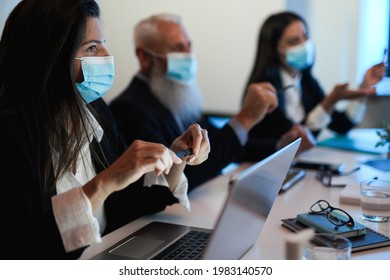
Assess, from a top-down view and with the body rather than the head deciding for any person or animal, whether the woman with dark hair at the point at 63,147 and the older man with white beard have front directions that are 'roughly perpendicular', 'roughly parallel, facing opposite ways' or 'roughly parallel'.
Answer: roughly parallel

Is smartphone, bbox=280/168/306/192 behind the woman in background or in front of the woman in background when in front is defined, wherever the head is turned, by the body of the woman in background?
in front

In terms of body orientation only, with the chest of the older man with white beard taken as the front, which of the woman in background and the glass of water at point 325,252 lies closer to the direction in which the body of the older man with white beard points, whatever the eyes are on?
the glass of water

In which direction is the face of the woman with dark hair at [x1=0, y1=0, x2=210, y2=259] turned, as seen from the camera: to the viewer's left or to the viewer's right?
to the viewer's right

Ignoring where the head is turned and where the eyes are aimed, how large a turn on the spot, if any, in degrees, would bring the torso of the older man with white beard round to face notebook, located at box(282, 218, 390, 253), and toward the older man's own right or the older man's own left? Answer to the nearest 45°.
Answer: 0° — they already face it

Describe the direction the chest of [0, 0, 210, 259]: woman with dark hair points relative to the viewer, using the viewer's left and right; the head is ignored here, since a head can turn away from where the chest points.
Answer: facing the viewer and to the right of the viewer

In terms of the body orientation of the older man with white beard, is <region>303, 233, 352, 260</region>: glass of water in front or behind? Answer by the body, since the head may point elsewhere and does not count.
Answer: in front

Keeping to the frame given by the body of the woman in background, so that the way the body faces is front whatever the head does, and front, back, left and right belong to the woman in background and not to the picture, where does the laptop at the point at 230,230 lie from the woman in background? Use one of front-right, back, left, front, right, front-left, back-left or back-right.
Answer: front-right

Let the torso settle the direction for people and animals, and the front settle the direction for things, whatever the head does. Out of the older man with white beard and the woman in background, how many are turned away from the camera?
0

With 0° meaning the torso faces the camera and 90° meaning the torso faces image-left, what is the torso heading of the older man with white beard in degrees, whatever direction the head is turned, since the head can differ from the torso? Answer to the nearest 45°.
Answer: approximately 315°

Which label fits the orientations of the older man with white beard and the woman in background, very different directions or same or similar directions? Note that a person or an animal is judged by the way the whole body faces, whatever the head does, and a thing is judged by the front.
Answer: same or similar directions

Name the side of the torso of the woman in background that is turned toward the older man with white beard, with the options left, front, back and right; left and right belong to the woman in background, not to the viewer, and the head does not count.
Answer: right

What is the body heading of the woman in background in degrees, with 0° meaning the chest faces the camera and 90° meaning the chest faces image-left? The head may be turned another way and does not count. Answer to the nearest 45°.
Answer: approximately 315°

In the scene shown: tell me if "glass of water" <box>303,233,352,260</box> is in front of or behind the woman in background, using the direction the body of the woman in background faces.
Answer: in front

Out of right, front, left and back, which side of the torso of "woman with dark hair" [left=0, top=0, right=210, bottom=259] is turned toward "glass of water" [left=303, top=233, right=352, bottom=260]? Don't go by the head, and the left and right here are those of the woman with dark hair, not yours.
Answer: front

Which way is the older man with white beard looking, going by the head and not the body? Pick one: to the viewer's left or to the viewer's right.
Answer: to the viewer's right
